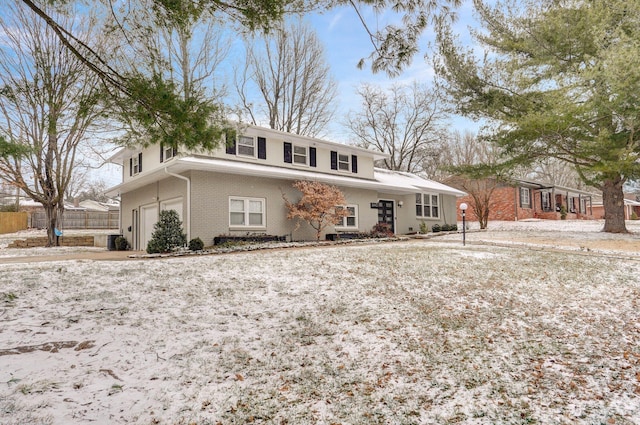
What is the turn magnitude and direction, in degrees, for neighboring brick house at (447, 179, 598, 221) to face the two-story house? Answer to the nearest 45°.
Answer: approximately 90° to its right

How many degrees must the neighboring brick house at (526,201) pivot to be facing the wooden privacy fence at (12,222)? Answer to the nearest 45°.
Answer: approximately 90° to its right

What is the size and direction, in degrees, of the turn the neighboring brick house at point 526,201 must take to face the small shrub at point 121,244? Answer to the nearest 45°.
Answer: approximately 90° to its right

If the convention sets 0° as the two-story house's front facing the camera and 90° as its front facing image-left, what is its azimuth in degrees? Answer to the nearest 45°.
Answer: approximately 315°

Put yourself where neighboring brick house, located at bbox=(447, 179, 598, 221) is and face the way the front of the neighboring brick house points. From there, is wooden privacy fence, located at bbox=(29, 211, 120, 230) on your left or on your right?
on your right

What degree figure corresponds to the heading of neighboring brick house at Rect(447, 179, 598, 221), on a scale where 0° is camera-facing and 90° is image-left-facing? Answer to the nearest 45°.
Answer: approximately 315°

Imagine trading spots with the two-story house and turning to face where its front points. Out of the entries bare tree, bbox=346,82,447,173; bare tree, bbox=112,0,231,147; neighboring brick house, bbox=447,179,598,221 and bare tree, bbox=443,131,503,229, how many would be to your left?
3

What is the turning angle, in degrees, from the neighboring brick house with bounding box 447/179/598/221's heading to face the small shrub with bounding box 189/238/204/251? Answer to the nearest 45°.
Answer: approximately 45° to its right

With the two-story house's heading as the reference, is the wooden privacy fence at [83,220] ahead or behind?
behind

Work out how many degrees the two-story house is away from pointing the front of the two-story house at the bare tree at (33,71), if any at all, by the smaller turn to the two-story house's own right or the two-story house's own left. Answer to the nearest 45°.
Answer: approximately 135° to the two-story house's own right

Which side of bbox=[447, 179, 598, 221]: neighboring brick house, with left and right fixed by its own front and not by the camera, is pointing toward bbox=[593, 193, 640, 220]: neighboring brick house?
left

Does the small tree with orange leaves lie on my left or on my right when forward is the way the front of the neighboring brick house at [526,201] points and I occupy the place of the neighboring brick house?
on my right
